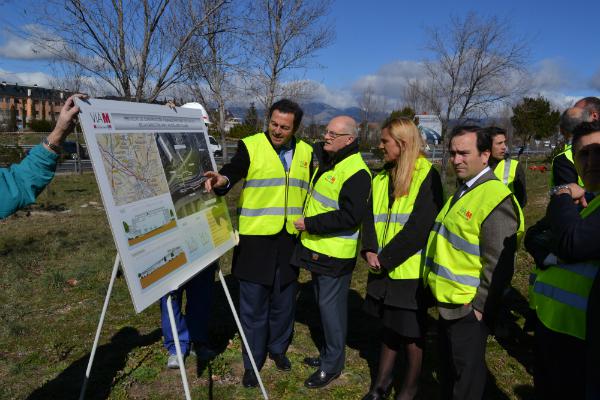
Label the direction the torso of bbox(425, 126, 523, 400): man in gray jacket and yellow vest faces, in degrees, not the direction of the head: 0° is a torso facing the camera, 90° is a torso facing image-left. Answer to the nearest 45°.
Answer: approximately 45°

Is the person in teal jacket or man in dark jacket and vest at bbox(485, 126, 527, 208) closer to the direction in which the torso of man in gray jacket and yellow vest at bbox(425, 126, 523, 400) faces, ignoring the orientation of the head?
the person in teal jacket

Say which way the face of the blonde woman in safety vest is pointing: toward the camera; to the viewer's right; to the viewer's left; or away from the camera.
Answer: to the viewer's left

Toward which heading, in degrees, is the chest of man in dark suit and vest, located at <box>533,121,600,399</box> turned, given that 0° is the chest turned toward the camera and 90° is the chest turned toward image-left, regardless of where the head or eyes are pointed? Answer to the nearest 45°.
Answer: approximately 45°

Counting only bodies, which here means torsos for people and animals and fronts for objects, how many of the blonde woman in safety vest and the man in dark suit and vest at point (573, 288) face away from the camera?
0

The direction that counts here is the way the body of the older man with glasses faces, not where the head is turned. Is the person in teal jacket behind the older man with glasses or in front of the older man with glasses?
in front

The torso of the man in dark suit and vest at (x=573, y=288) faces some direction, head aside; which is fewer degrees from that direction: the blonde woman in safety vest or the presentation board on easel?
the presentation board on easel

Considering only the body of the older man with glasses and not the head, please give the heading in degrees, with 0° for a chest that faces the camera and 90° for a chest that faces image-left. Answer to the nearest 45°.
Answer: approximately 45°

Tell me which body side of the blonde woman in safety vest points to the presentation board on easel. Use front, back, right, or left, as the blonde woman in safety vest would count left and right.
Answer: front

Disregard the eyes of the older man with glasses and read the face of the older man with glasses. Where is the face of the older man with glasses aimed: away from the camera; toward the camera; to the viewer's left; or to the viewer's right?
to the viewer's left
